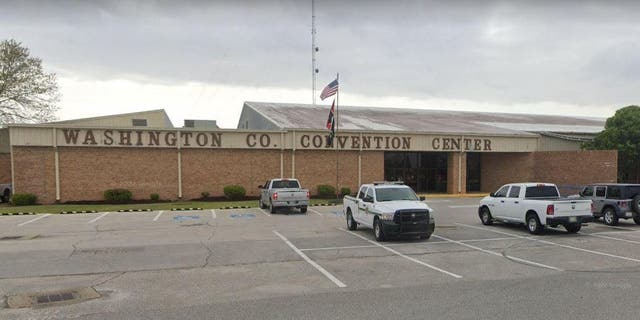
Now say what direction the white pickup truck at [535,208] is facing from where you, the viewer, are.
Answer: facing away from the viewer and to the left of the viewer

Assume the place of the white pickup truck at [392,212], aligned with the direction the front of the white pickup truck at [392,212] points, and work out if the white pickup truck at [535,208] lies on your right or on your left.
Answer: on your left

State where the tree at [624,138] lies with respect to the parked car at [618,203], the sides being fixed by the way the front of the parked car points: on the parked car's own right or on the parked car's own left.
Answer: on the parked car's own right

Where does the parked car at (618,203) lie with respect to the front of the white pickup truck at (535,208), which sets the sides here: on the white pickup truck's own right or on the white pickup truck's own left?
on the white pickup truck's own right

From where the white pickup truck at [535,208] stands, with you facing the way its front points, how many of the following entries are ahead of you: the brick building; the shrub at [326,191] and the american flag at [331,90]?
3

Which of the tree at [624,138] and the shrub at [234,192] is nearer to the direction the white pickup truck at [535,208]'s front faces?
the shrub

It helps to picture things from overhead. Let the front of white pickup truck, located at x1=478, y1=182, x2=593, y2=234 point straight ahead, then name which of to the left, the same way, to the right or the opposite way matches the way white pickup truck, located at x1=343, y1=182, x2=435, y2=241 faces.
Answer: the opposite way

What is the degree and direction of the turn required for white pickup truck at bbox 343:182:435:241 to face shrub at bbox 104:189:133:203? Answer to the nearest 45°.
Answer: approximately 180°

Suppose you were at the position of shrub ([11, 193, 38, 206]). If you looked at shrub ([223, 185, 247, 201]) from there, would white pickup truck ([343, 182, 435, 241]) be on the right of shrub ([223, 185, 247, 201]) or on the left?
right

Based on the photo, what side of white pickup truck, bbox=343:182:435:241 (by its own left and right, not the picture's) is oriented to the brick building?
back
